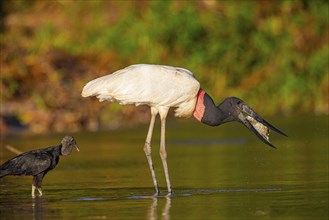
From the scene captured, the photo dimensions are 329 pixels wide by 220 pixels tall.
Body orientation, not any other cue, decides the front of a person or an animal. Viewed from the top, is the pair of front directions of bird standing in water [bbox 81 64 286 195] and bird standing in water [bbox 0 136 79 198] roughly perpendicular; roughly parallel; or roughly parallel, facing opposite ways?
roughly parallel

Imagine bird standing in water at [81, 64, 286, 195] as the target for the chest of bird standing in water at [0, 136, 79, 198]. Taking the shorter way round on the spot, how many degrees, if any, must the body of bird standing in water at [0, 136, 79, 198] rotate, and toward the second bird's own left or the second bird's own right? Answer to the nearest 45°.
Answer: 0° — it already faces it

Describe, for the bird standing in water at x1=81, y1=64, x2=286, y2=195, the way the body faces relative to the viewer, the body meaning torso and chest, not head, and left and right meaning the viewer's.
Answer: facing to the right of the viewer

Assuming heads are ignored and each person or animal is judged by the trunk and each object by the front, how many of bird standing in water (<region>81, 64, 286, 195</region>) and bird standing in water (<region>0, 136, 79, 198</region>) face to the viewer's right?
2

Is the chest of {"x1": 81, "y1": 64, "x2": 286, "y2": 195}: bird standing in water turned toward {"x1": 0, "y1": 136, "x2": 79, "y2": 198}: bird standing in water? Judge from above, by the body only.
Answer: no

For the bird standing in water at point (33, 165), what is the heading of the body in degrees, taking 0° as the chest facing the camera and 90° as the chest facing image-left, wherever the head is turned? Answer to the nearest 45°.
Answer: approximately 270°
